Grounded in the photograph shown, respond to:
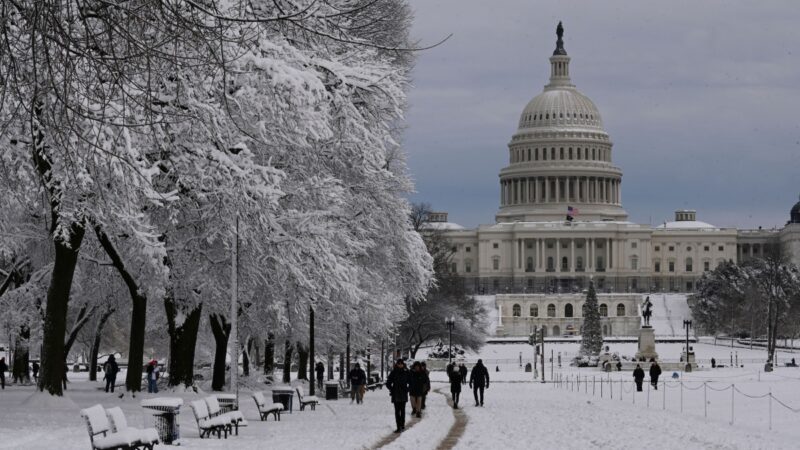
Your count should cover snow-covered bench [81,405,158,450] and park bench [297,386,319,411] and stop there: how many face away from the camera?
0

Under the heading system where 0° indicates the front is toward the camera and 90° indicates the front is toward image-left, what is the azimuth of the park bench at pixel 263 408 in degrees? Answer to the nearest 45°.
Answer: approximately 315°

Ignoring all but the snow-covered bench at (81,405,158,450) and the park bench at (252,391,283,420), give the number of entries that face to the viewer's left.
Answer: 0

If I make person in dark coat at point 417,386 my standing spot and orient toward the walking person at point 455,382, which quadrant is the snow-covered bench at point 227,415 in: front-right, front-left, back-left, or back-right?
back-left

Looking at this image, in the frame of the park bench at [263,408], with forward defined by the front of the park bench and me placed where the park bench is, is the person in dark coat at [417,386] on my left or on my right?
on my left

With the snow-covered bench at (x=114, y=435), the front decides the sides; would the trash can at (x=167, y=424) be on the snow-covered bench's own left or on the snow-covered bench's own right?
on the snow-covered bench's own left

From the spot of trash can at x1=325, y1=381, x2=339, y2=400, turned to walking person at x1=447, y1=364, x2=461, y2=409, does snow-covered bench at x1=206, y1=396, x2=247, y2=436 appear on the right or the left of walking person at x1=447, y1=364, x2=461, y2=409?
right
